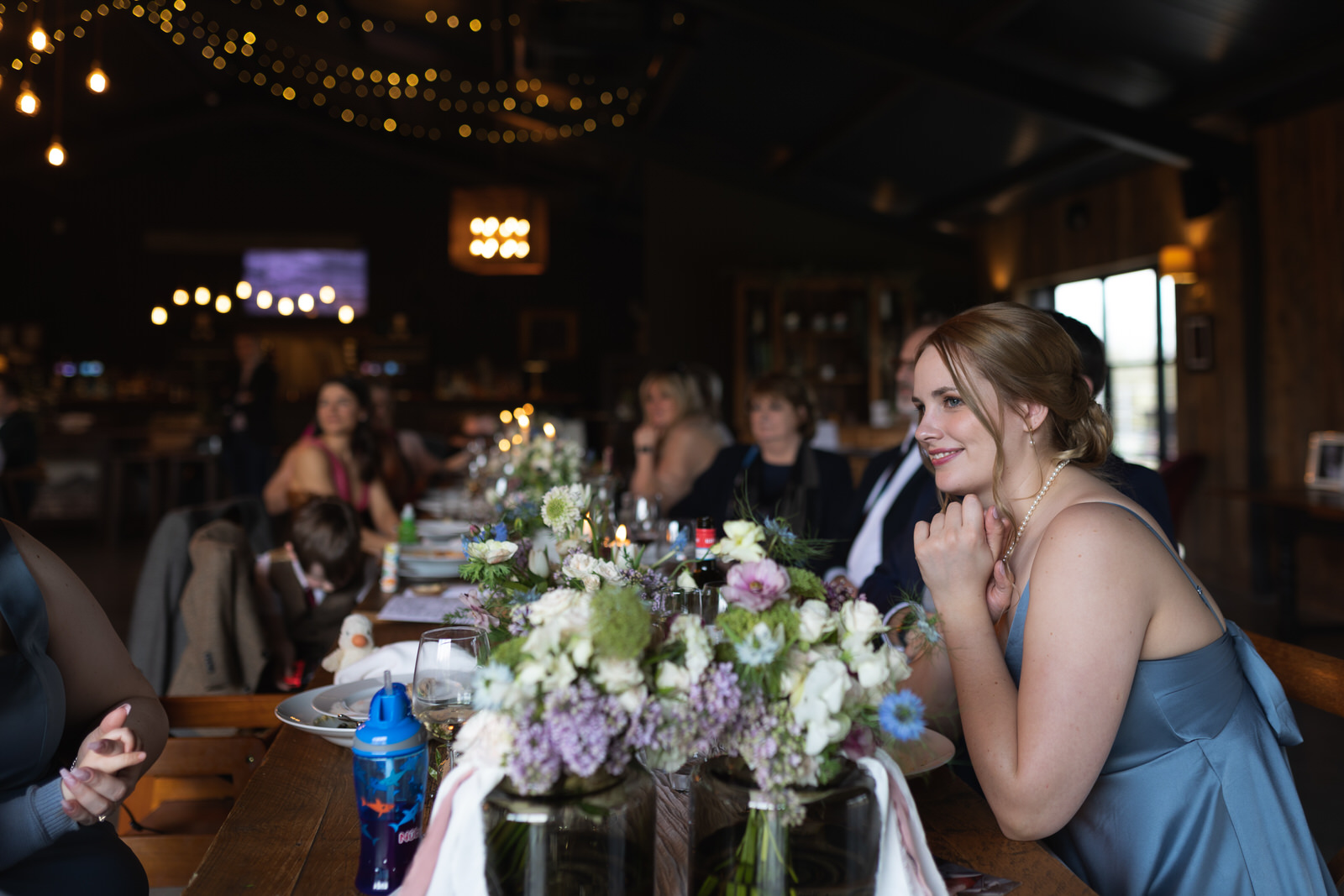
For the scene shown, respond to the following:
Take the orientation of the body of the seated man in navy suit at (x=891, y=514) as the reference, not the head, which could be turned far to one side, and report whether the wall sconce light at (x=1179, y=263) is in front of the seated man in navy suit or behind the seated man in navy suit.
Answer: behind

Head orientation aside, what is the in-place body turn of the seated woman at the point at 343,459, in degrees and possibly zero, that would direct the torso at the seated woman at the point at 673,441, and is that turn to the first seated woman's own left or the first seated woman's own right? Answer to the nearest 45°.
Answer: approximately 45° to the first seated woman's own left

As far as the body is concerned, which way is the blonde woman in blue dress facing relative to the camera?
to the viewer's left

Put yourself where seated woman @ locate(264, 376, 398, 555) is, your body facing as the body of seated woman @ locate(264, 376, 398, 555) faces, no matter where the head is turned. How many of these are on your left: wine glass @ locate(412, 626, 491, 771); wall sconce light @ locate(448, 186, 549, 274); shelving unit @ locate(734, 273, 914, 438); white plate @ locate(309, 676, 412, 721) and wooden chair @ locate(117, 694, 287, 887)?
2

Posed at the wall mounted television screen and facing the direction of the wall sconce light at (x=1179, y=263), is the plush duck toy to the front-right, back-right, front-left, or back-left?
front-right

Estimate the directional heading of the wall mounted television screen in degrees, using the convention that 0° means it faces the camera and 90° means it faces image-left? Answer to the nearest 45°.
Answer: approximately 0°

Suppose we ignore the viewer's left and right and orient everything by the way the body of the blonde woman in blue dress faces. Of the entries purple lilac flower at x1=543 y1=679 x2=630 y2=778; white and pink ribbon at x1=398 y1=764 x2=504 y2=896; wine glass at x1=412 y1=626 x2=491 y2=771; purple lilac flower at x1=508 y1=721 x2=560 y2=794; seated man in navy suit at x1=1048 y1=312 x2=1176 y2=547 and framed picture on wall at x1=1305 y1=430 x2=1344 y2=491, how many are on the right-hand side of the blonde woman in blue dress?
2

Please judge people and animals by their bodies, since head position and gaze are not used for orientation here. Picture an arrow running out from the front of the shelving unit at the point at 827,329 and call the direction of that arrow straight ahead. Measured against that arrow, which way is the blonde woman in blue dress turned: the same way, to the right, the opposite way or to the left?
to the right

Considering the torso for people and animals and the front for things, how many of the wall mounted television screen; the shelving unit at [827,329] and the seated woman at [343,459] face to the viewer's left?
0

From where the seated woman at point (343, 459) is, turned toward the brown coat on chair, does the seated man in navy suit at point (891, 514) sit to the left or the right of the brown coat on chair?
left

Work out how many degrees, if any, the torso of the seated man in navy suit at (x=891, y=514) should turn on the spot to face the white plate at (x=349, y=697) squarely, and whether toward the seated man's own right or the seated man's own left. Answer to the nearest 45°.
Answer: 0° — they already face it

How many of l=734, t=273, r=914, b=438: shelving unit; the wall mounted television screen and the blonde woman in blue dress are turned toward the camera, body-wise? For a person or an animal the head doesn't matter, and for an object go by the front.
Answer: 2

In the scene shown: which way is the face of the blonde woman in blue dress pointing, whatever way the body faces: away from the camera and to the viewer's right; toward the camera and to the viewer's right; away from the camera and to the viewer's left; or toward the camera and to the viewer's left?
toward the camera and to the viewer's left
